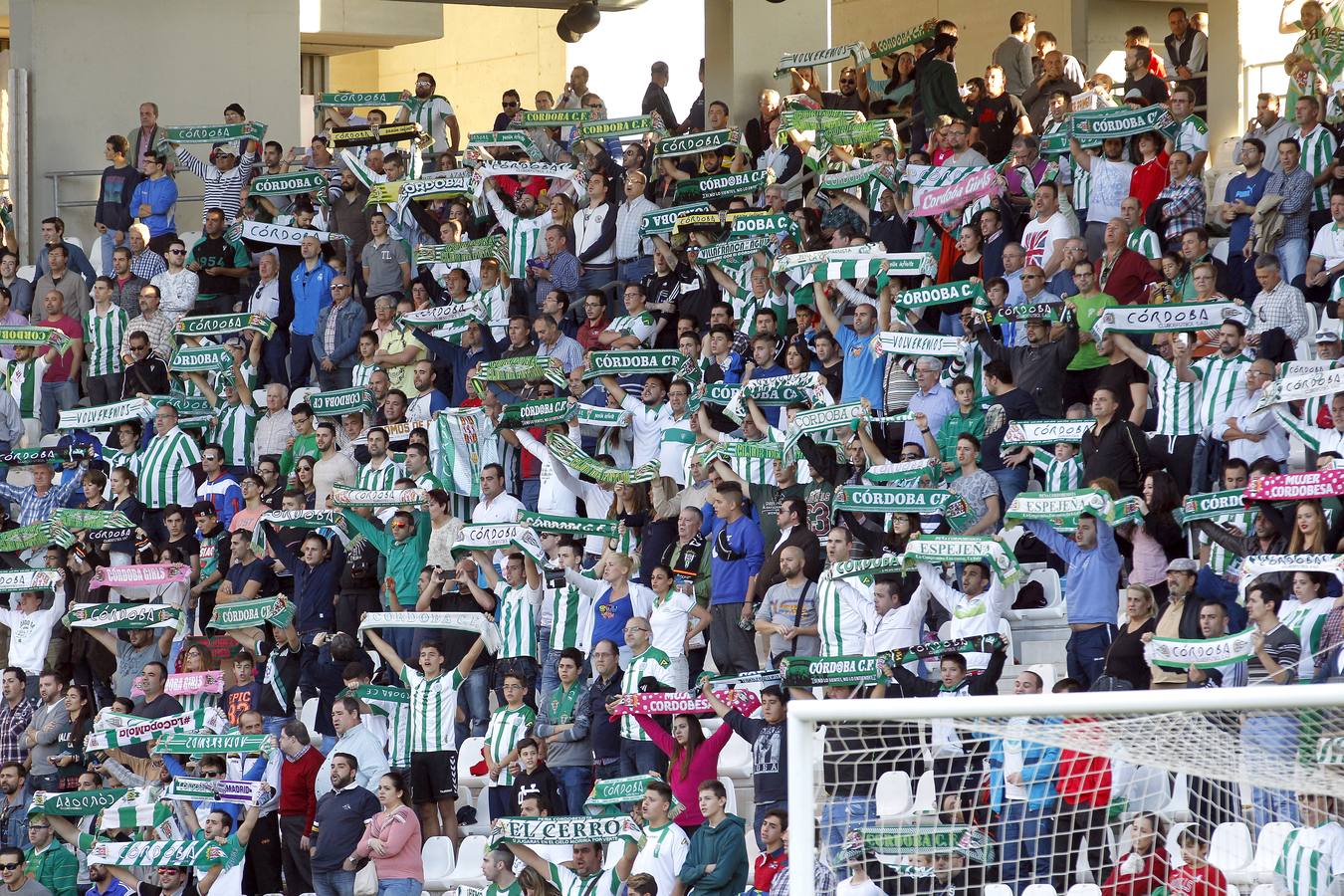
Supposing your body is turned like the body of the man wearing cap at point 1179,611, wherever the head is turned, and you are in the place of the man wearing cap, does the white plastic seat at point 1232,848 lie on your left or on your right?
on your left

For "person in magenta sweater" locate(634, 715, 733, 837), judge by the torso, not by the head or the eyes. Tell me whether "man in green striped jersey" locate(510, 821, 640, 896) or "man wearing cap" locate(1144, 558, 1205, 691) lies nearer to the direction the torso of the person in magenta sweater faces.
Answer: the man in green striped jersey

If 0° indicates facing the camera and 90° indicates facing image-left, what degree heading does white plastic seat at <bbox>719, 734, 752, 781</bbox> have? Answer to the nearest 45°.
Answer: approximately 45°

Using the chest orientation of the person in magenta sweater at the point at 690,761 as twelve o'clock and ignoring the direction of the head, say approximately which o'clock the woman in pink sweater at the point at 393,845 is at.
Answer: the woman in pink sweater at the point at 393,845 is roughly at 2 o'clock from the person in magenta sweater at the point at 690,761.

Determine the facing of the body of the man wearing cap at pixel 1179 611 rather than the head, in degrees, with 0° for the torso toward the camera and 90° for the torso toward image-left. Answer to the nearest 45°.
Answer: approximately 45°

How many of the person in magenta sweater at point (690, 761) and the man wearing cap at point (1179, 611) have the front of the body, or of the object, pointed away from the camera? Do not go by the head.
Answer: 0

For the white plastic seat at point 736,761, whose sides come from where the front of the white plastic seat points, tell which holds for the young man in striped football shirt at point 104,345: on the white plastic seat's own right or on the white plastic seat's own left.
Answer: on the white plastic seat's own right

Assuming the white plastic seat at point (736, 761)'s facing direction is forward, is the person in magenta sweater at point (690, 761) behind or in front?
in front

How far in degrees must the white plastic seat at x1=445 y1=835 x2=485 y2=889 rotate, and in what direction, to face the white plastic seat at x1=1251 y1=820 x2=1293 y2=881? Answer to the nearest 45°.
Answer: approximately 90° to its left

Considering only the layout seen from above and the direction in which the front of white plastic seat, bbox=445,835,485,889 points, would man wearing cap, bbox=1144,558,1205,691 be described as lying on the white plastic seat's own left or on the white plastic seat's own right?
on the white plastic seat's own left
